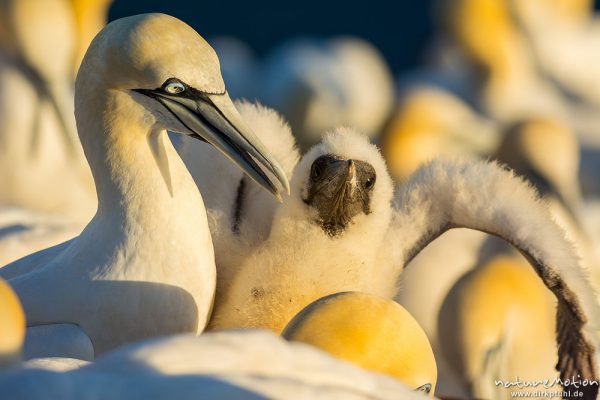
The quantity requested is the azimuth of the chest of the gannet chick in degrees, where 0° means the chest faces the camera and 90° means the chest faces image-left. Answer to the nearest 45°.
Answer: approximately 0°

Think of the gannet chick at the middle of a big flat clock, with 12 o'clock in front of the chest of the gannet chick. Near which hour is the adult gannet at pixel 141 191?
The adult gannet is roughly at 2 o'clock from the gannet chick.

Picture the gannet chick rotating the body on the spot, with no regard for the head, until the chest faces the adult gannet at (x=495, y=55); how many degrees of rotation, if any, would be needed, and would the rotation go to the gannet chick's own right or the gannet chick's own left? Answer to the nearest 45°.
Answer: approximately 180°

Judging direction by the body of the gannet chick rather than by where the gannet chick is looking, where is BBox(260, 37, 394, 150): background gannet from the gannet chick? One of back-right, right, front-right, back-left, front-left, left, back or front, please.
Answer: back

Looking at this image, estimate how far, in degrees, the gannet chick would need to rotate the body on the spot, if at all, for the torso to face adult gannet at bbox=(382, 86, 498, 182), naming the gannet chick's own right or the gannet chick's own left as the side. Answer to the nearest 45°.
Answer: approximately 180°
